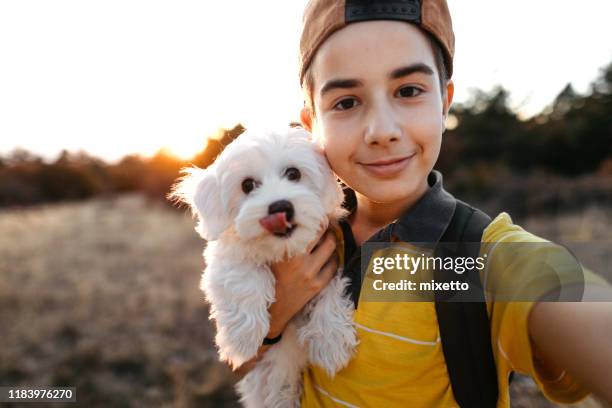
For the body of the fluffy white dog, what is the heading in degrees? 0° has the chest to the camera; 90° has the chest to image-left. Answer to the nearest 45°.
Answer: approximately 0°

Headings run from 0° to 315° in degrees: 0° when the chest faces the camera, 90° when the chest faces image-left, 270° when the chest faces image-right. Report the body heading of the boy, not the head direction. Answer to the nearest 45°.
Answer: approximately 0°
